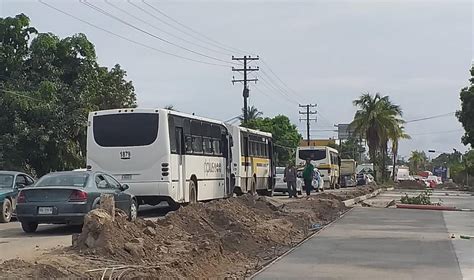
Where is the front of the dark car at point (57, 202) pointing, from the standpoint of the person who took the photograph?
facing away from the viewer and to the right of the viewer

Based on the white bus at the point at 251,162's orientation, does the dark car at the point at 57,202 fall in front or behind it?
behind

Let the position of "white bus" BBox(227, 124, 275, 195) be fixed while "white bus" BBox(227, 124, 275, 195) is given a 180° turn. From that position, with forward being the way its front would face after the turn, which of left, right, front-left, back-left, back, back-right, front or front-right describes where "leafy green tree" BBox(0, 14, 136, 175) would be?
front-right

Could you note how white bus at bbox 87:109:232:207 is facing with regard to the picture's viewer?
facing away from the viewer and to the right of the viewer

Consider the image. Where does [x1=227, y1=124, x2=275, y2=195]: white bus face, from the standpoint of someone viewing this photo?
facing away from the viewer and to the right of the viewer

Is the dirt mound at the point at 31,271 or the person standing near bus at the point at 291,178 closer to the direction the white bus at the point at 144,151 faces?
the person standing near bus

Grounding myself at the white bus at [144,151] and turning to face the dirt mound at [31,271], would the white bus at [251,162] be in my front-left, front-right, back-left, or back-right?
back-left

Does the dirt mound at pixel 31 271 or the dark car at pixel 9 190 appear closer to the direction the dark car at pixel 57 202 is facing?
the dark car

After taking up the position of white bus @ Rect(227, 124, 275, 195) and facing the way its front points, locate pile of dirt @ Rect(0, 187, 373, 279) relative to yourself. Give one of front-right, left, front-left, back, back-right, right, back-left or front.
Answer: back-right

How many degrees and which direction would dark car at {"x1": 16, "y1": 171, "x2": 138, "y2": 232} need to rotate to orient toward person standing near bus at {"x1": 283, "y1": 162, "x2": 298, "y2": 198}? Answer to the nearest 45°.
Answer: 0° — it already faces them

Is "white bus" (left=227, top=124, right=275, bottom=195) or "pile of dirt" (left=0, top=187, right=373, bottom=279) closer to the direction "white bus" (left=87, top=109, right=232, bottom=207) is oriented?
the white bus

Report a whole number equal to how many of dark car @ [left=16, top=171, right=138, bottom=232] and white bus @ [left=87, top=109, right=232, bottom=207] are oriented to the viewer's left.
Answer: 0

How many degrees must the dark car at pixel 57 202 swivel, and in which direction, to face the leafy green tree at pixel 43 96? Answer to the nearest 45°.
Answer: approximately 45° to its left

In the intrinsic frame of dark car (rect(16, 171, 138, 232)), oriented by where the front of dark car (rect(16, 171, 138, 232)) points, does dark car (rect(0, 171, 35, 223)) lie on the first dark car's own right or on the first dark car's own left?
on the first dark car's own left
